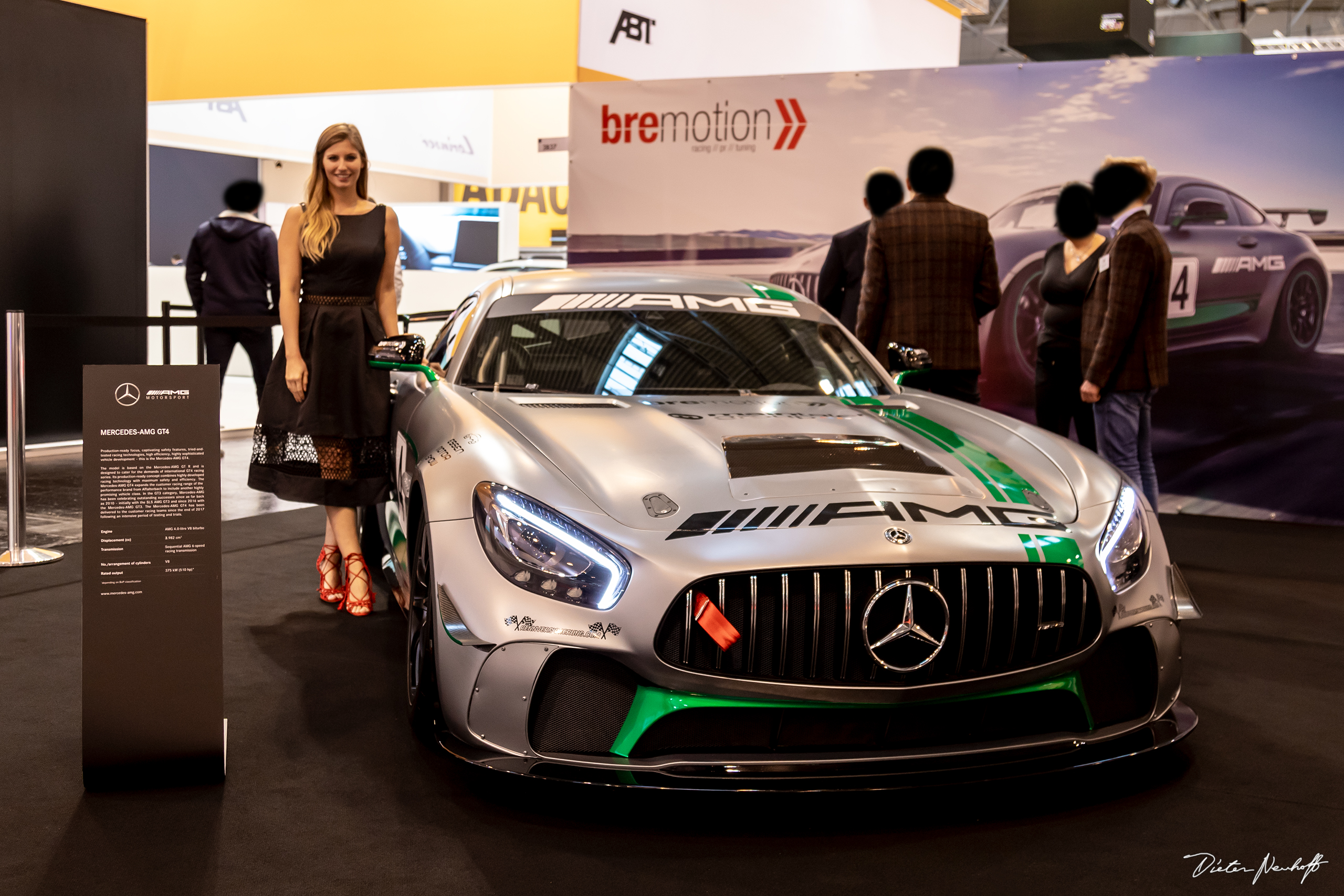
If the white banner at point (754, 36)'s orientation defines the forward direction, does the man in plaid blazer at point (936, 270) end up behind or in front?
in front

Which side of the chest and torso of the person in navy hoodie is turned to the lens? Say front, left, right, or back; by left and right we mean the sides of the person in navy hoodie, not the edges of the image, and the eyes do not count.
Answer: back

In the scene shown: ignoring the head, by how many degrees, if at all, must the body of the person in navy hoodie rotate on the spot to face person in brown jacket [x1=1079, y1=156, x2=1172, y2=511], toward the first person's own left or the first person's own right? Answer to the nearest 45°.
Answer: approximately 135° to the first person's own right

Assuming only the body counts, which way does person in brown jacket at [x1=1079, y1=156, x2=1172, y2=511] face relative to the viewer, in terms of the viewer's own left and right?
facing to the left of the viewer

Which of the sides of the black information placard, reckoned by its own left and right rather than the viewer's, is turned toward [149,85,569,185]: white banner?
back

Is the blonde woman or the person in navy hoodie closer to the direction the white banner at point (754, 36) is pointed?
the blonde woman

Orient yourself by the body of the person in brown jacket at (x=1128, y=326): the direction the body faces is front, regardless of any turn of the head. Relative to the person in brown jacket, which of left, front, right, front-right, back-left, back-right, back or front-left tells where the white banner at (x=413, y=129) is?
front-right

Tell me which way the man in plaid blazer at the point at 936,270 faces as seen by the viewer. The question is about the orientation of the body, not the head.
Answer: away from the camera

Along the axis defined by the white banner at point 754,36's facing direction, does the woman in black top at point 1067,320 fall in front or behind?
in front

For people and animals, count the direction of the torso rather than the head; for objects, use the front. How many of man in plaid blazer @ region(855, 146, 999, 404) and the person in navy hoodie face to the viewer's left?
0
